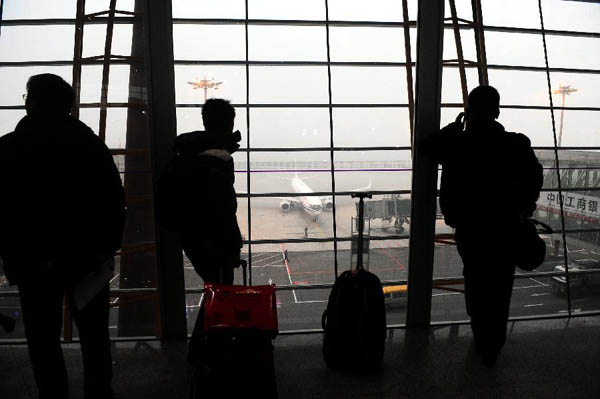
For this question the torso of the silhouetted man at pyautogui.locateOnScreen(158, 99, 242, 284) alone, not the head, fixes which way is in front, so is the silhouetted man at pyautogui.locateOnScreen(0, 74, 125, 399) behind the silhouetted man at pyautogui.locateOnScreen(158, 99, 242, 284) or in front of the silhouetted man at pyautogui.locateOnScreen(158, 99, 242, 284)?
behind

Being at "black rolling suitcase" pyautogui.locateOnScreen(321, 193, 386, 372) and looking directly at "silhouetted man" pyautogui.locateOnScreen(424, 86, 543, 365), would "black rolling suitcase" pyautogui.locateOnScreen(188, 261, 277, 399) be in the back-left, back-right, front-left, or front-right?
back-right

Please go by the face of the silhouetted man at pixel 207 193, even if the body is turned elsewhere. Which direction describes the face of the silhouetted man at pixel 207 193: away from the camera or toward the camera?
away from the camera

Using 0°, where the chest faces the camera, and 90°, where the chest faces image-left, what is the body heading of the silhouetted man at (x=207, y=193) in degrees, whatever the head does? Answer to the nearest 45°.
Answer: approximately 225°

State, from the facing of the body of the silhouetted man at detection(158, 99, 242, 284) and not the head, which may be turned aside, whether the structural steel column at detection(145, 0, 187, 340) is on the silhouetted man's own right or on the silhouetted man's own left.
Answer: on the silhouetted man's own left
